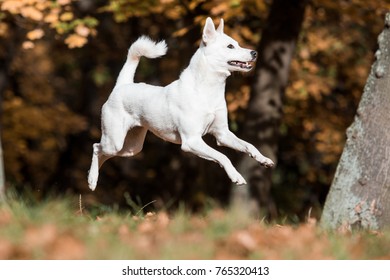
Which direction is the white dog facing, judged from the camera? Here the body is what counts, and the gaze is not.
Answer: to the viewer's right

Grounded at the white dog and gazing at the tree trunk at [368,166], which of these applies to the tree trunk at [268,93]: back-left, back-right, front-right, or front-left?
front-left

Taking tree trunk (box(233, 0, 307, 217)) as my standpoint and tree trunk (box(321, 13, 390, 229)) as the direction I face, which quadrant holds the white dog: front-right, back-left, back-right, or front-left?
front-right

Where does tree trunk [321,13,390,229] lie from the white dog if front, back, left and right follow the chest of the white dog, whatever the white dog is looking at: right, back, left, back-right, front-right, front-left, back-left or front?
front

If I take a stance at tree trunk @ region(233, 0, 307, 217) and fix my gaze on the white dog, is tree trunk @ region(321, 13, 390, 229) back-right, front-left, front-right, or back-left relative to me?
front-left

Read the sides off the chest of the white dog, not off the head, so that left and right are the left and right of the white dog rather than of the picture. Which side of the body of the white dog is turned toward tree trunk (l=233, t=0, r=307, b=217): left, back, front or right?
left
